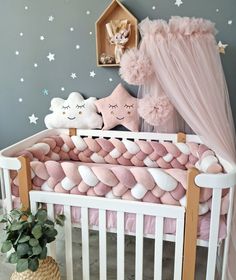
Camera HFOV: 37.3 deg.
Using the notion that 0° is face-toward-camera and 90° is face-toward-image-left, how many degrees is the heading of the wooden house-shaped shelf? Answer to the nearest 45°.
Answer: approximately 0°

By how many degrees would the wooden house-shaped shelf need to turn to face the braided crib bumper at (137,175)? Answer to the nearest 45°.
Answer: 0° — it already faces it

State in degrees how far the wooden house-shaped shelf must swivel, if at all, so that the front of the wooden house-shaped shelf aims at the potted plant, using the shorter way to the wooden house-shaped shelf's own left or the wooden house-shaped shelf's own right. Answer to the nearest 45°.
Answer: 0° — it already faces it
